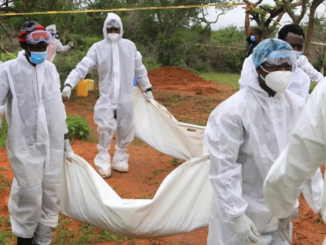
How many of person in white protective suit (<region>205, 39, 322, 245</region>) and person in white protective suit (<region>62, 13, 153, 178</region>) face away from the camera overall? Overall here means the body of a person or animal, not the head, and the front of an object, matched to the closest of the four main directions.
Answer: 0

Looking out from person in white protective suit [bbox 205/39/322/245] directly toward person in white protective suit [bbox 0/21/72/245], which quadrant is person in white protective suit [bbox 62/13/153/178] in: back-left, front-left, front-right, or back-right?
front-right

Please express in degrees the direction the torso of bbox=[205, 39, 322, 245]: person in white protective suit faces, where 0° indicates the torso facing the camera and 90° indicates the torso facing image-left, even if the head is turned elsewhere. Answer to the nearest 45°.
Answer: approximately 315°

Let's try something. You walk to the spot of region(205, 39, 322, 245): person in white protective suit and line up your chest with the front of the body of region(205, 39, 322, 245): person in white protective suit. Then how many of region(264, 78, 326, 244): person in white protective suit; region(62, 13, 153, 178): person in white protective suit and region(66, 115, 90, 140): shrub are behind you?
2

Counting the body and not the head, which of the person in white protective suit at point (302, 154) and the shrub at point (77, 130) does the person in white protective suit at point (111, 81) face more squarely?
the person in white protective suit

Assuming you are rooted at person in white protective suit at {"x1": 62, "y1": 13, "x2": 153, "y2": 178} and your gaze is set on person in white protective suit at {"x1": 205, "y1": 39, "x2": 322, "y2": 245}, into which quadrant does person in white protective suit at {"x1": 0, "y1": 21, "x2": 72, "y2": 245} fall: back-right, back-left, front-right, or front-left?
front-right

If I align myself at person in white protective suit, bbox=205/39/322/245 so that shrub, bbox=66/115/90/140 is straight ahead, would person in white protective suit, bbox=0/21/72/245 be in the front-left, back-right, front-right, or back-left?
front-left

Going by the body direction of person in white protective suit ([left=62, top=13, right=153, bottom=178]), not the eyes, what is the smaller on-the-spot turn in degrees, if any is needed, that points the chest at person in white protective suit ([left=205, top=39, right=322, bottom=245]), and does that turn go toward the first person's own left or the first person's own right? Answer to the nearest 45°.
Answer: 0° — they already face them

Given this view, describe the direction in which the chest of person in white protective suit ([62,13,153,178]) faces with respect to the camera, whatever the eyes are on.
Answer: toward the camera
